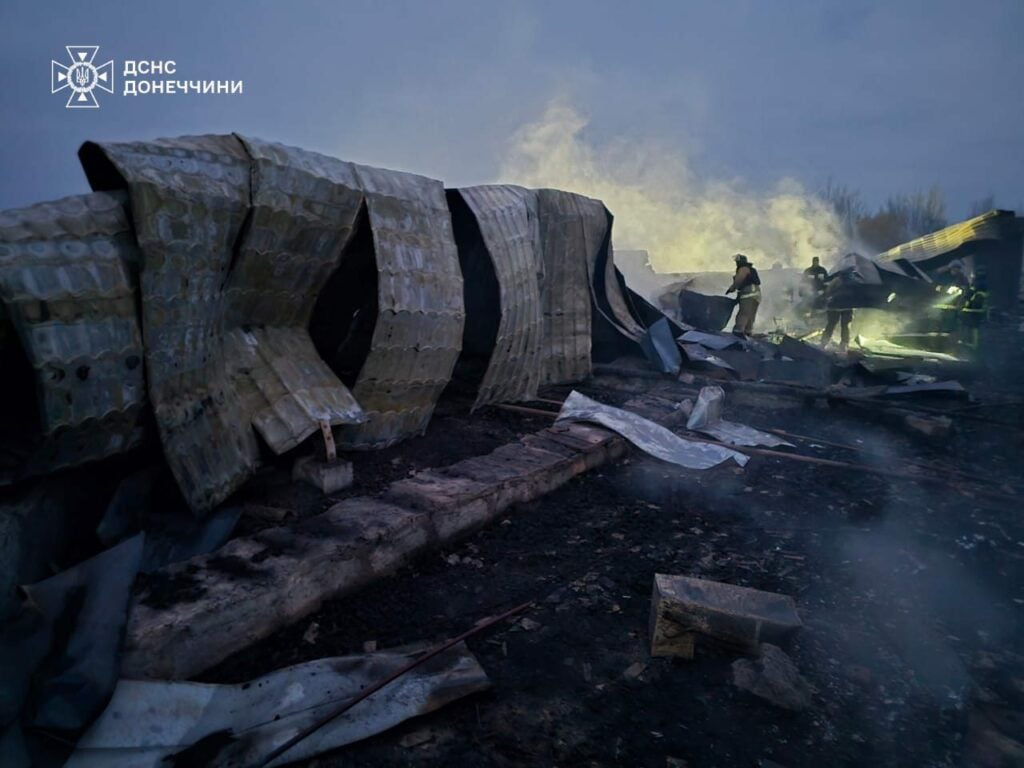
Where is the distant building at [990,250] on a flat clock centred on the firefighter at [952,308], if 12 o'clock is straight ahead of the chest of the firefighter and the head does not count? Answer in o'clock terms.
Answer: The distant building is roughly at 3 o'clock from the firefighter.

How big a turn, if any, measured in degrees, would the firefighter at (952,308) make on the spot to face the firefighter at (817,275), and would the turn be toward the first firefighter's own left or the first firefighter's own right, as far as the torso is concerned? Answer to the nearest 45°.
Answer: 0° — they already face them

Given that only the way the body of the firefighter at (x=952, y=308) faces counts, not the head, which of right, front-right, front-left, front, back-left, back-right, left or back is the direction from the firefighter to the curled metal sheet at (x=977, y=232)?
right

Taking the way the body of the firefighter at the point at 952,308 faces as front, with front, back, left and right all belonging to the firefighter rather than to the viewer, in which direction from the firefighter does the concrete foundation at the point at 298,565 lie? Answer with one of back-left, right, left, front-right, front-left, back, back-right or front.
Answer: left

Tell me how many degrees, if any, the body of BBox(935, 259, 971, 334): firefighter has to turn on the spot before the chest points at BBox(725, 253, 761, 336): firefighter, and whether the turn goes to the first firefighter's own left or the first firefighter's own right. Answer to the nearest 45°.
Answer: approximately 45° to the first firefighter's own left

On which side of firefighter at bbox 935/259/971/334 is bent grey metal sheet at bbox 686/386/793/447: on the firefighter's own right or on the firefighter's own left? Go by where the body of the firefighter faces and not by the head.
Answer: on the firefighter's own left

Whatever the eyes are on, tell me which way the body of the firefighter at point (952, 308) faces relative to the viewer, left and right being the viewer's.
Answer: facing to the left of the viewer

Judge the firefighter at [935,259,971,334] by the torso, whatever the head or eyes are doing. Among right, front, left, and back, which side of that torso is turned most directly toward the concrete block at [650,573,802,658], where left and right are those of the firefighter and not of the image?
left
